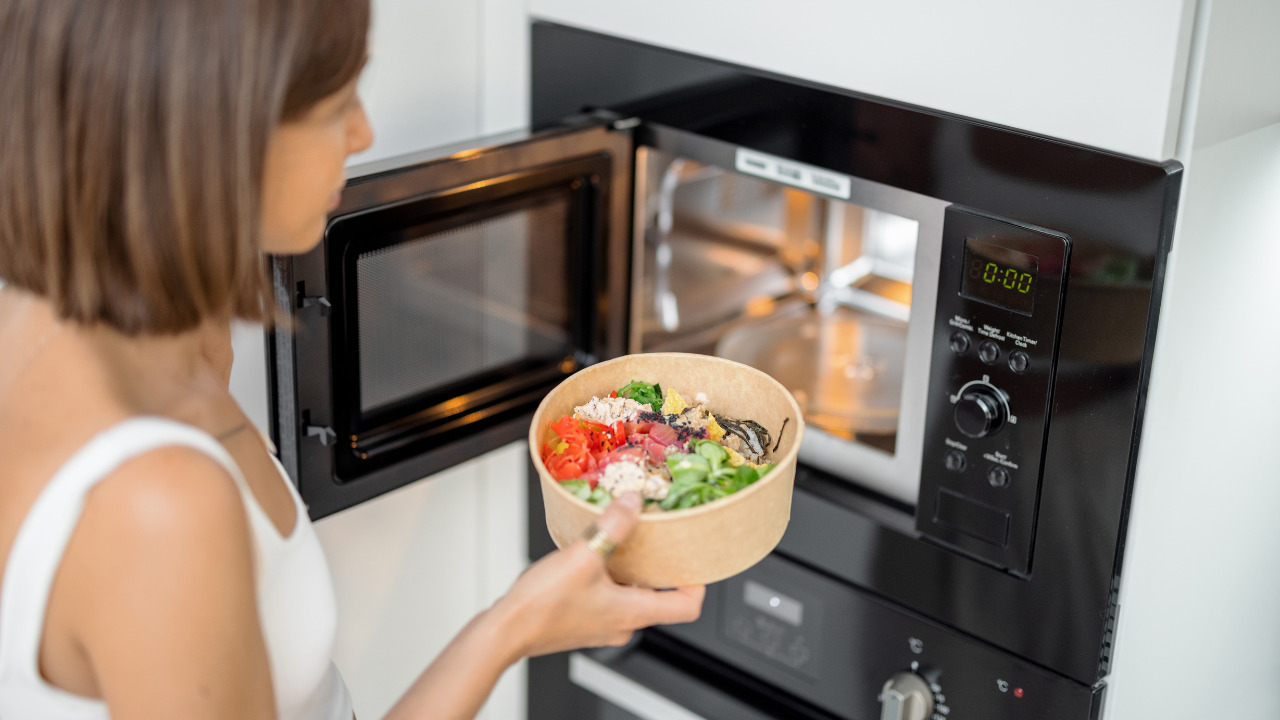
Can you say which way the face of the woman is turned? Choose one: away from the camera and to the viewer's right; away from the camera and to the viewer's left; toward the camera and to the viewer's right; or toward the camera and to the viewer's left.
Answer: away from the camera and to the viewer's right
